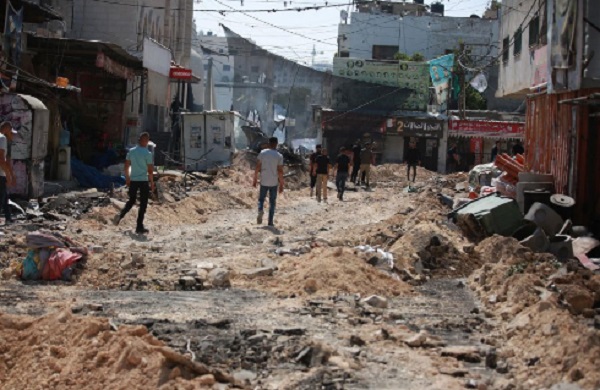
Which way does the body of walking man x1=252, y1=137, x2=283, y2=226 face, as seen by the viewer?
away from the camera

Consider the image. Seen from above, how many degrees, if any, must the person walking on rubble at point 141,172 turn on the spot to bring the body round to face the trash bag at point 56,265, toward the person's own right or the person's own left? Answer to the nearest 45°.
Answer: approximately 45° to the person's own right

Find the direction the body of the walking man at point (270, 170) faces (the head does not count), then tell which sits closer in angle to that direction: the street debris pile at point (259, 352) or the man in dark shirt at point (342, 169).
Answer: the man in dark shirt

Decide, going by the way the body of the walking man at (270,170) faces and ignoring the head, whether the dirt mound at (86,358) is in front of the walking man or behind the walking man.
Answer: behind

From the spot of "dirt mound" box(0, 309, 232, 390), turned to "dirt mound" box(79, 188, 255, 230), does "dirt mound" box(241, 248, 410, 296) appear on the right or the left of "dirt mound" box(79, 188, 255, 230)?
right

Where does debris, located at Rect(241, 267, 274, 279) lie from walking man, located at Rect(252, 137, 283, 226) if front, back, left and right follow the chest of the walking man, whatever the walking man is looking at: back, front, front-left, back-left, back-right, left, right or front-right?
back
